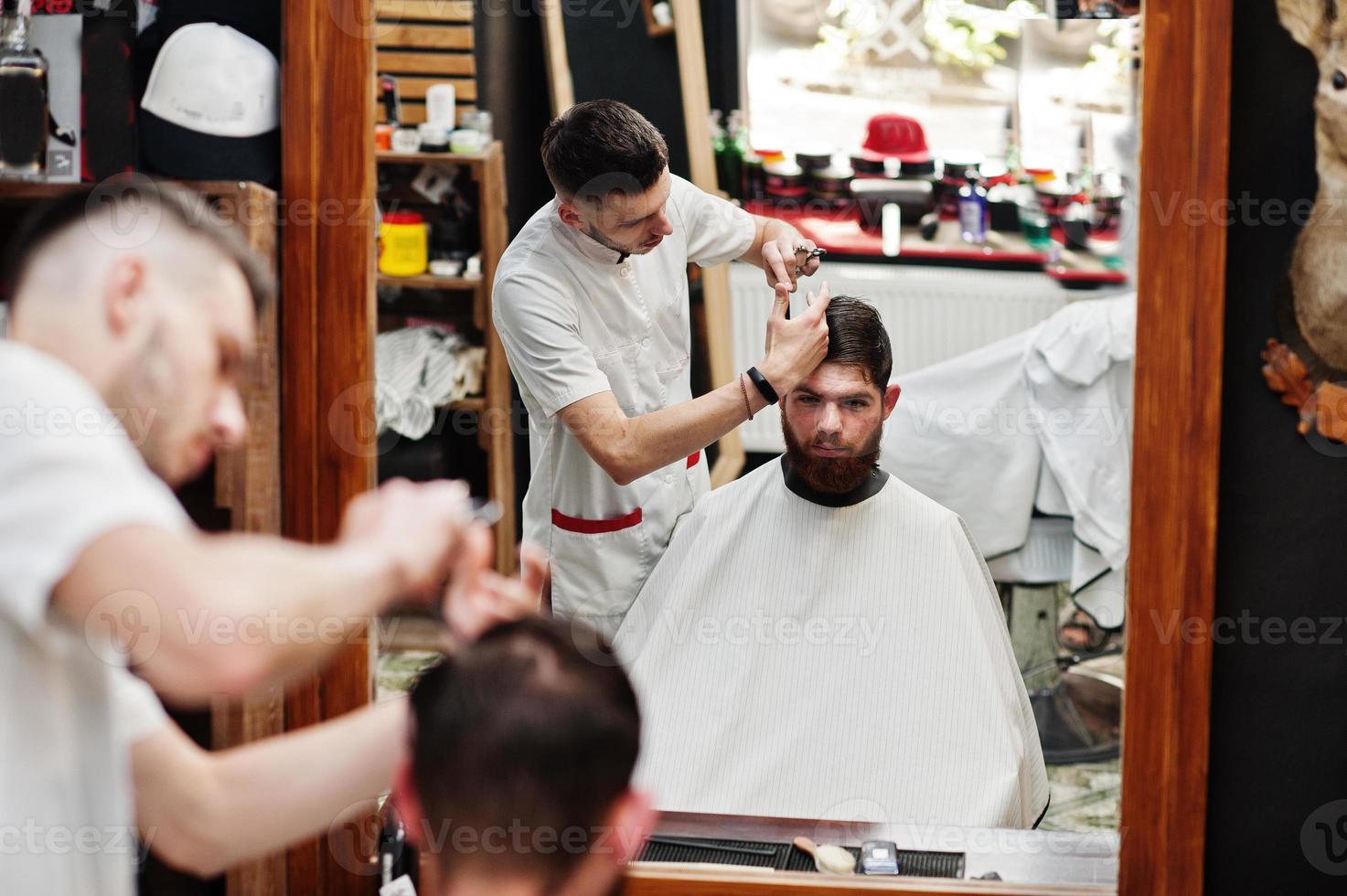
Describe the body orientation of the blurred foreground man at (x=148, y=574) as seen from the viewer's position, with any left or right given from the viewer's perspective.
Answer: facing to the right of the viewer

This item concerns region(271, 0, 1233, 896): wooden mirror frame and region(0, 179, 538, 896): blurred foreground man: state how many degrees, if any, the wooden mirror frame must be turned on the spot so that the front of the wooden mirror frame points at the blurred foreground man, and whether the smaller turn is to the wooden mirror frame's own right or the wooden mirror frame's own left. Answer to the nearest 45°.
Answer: approximately 45° to the wooden mirror frame's own right

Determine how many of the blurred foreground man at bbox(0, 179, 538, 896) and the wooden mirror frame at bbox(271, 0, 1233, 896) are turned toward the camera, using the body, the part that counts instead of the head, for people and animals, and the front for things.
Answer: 1

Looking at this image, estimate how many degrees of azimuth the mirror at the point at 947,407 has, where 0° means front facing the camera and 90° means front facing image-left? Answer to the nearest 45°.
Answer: approximately 0°

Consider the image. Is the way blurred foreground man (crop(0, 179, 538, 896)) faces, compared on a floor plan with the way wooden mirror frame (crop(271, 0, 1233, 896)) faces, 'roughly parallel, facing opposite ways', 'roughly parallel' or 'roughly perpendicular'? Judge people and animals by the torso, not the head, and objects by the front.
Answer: roughly perpendicular

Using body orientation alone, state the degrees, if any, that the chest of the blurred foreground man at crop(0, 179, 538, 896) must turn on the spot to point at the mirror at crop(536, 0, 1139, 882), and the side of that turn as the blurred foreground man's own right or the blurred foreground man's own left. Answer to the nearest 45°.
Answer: approximately 45° to the blurred foreground man's own left

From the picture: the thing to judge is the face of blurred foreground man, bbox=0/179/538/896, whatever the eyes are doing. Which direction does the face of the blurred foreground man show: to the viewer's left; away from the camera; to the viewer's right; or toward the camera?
to the viewer's right

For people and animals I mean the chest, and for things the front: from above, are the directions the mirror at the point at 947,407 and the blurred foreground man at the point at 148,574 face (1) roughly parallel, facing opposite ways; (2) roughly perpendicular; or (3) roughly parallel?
roughly perpendicular
